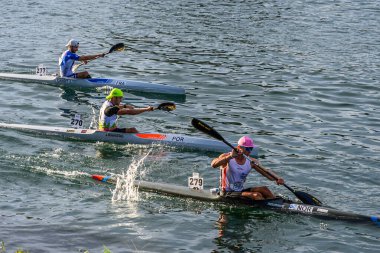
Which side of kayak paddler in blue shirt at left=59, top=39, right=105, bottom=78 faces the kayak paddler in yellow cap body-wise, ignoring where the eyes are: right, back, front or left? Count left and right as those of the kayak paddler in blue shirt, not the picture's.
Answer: right

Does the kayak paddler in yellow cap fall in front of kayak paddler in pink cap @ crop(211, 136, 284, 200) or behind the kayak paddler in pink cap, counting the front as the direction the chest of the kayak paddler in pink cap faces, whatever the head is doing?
behind

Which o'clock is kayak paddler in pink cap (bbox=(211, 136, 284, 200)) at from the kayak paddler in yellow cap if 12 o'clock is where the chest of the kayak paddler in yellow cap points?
The kayak paddler in pink cap is roughly at 2 o'clock from the kayak paddler in yellow cap.

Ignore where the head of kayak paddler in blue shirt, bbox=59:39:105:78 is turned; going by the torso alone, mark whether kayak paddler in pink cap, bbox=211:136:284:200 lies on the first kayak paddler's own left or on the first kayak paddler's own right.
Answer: on the first kayak paddler's own right

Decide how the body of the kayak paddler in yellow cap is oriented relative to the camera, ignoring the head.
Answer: to the viewer's right

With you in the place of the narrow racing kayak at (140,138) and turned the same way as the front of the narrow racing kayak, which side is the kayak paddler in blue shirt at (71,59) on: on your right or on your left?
on your left

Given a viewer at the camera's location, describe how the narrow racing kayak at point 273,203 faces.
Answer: facing to the right of the viewer

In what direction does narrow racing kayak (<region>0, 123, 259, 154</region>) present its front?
to the viewer's right

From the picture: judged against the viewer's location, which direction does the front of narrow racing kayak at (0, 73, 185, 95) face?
facing to the right of the viewer

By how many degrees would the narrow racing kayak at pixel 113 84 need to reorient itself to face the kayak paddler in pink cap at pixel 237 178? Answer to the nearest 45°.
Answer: approximately 90° to its right

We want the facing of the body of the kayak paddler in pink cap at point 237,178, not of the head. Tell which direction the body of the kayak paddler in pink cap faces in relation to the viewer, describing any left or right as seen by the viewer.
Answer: facing the viewer and to the right of the viewer

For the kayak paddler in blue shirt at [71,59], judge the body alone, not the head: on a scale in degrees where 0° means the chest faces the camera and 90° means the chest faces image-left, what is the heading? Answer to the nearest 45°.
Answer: approximately 270°
